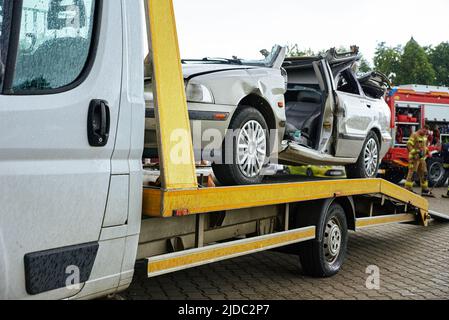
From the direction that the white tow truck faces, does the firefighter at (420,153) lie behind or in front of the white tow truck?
behind

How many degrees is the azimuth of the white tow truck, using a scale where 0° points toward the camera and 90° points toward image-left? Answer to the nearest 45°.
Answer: approximately 45°

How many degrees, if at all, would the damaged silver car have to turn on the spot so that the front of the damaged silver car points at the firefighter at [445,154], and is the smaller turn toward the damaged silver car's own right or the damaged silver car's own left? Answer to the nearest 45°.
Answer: approximately 180°

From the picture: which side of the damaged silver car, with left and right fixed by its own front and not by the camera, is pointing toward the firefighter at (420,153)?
back

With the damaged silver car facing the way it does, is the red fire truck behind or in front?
behind

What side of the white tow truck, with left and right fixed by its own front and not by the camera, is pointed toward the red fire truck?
back

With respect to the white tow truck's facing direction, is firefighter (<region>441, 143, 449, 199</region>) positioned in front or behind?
behind
